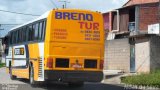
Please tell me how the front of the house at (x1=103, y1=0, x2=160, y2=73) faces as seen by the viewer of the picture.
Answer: facing the viewer and to the left of the viewer

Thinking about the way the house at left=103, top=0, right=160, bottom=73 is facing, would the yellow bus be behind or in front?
in front
